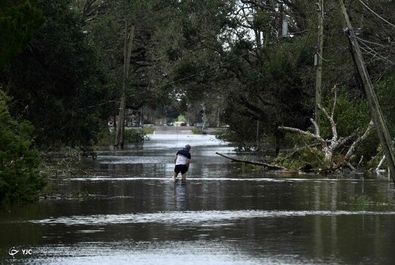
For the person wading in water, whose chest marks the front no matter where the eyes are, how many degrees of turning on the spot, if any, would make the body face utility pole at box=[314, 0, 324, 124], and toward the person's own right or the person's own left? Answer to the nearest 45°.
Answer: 0° — they already face it

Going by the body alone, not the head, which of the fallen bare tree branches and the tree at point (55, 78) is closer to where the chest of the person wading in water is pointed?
the fallen bare tree branches

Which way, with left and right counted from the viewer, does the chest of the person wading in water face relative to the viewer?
facing away from the viewer and to the right of the viewer

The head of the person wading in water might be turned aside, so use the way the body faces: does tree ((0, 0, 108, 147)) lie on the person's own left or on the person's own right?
on the person's own left

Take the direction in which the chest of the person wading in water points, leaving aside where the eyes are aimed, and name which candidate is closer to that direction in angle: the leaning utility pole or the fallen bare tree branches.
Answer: the fallen bare tree branches

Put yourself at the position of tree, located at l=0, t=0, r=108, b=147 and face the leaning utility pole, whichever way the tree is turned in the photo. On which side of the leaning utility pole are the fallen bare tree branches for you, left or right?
left

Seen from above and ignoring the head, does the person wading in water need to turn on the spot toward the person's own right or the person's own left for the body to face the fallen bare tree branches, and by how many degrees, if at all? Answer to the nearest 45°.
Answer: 0° — they already face it
